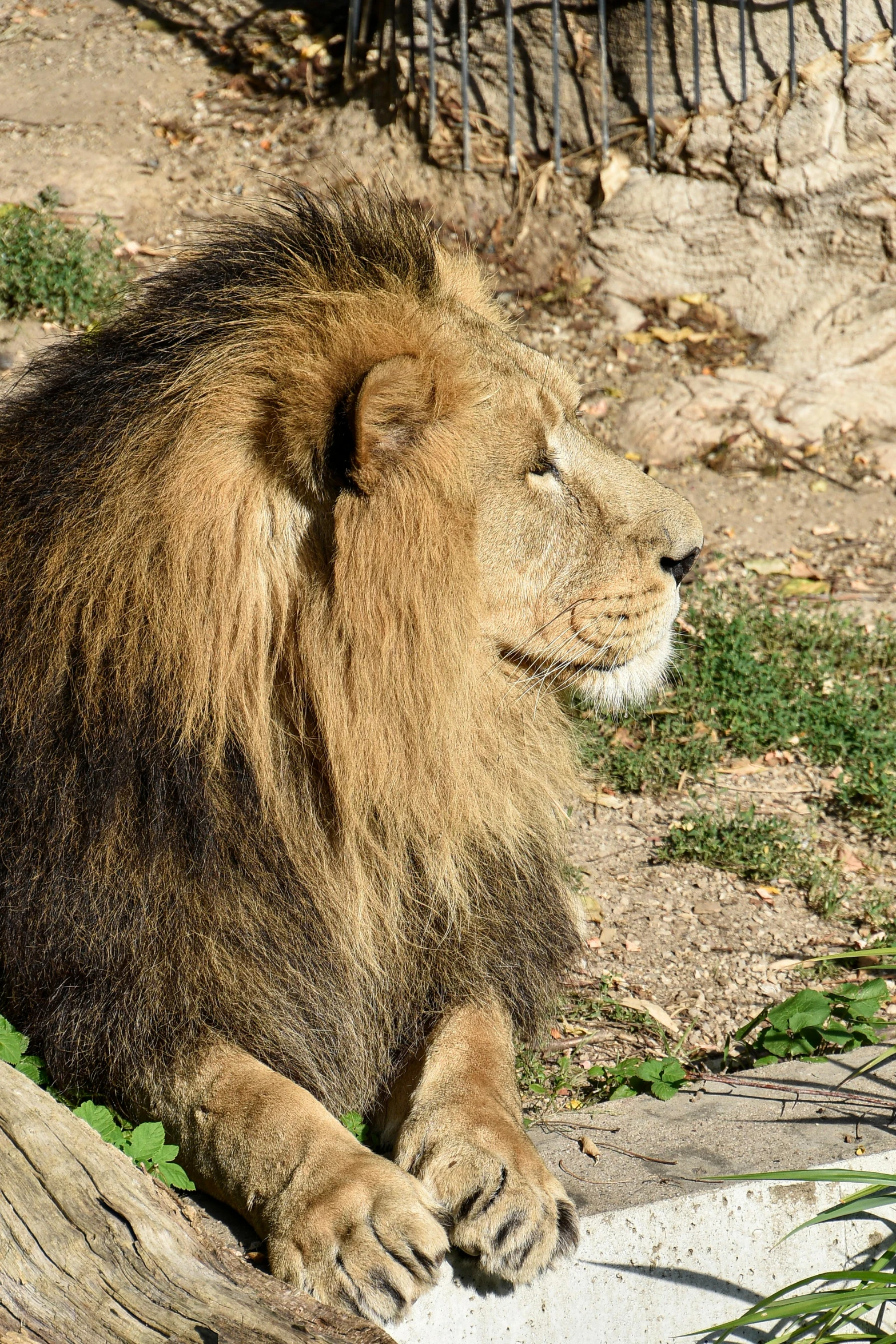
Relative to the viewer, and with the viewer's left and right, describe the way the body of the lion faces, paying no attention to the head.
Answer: facing the viewer and to the right of the viewer

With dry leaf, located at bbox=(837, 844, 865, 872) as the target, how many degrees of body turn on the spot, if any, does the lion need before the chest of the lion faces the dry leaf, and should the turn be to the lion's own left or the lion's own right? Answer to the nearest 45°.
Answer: approximately 90° to the lion's own left

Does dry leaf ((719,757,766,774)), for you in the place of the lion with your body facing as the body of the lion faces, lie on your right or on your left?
on your left

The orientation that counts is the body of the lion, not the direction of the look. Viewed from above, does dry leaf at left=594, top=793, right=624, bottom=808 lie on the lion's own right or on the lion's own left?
on the lion's own left

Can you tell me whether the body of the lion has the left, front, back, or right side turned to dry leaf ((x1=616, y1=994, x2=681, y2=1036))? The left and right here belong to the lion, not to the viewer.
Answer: left

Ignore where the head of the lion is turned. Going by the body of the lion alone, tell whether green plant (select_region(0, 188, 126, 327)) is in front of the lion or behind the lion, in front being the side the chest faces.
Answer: behind

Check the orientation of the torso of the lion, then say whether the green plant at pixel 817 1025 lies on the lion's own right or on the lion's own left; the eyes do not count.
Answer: on the lion's own left

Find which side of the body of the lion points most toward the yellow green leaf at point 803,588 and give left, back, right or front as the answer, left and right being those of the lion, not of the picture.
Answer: left
